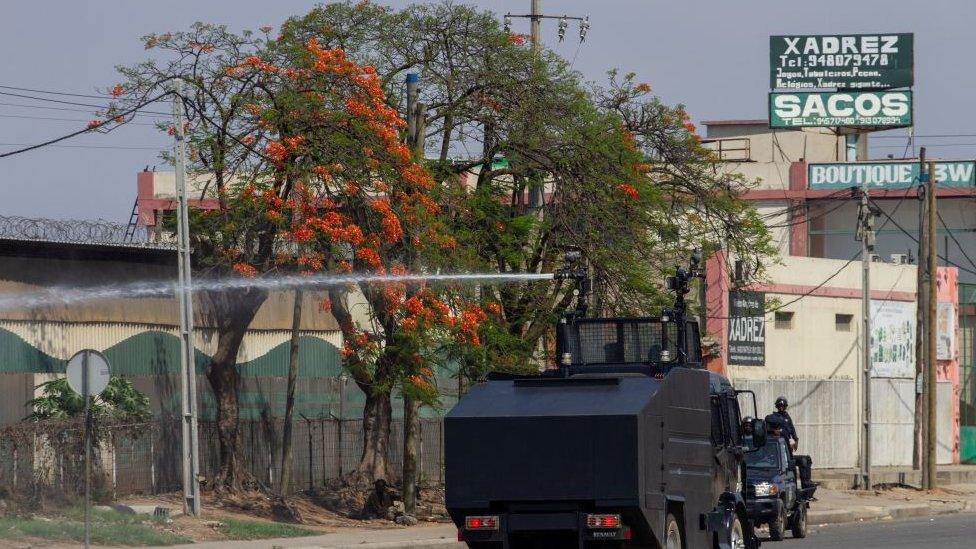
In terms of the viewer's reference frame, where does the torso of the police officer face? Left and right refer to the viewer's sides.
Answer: facing the viewer and to the left of the viewer

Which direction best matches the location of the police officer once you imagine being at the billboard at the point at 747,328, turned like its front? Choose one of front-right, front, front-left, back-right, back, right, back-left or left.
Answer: front

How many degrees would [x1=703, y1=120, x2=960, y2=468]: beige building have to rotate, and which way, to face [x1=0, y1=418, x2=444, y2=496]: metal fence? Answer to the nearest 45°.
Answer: approximately 45° to its right

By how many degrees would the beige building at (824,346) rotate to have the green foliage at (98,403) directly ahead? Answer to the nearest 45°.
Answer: approximately 45° to its right

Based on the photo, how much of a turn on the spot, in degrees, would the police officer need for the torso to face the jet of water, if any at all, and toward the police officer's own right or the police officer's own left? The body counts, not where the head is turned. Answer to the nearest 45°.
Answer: approximately 45° to the police officer's own right

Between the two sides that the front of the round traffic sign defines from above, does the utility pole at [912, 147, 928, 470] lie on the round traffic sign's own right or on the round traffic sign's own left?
on the round traffic sign's own right

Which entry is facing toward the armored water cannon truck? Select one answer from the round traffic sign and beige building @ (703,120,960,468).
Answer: the beige building

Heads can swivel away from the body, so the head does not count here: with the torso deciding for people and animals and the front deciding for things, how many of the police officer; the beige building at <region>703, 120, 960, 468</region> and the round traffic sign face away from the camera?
1

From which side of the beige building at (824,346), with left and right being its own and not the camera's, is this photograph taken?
front

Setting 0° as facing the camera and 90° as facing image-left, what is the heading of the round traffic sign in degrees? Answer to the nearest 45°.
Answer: approximately 180°

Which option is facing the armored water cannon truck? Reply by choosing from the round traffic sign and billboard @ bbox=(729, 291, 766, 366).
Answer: the billboard
